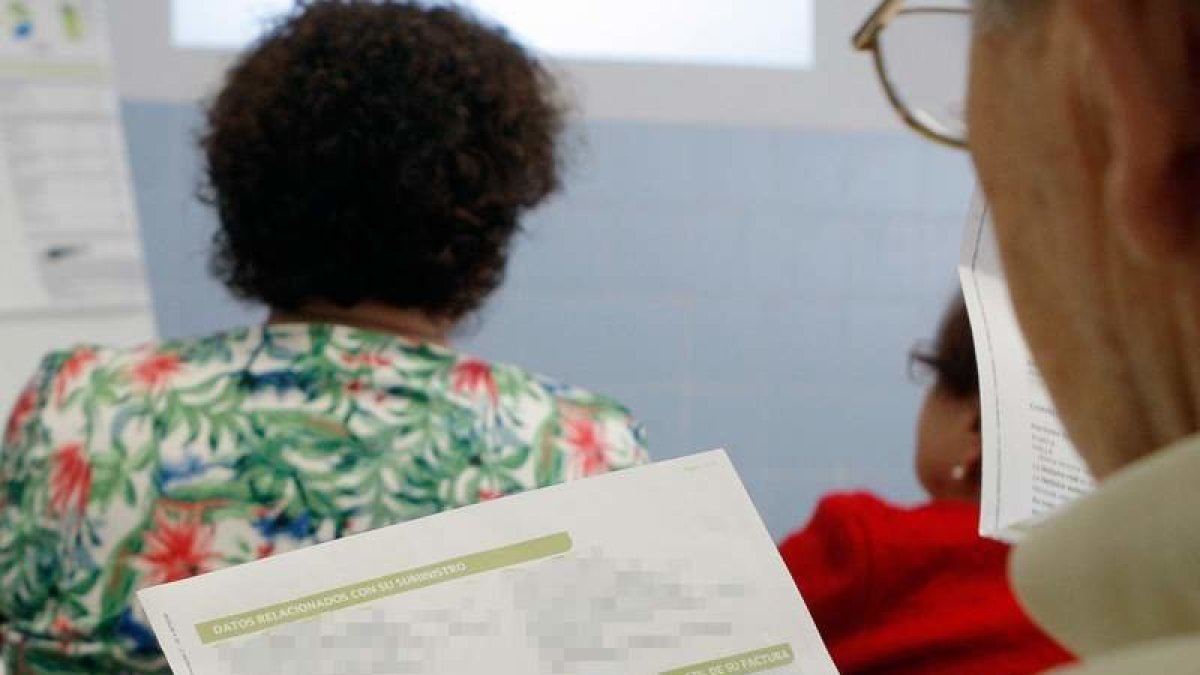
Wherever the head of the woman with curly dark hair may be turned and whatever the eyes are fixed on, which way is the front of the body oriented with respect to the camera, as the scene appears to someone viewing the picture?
away from the camera

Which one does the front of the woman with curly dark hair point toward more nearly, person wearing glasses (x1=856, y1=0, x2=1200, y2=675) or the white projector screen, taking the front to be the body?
the white projector screen

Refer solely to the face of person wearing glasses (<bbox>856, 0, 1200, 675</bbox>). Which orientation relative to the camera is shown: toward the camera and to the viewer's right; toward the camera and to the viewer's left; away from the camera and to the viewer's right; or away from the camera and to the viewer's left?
away from the camera and to the viewer's left

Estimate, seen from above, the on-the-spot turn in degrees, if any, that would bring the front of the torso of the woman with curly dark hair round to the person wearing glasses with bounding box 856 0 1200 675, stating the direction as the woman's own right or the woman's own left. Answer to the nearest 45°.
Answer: approximately 180°

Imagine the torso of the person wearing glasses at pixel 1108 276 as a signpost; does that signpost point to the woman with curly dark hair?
yes

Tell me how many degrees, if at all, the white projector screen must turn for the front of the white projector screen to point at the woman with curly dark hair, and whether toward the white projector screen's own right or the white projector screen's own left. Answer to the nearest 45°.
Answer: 0° — it already faces them

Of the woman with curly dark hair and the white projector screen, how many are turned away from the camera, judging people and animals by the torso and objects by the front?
1

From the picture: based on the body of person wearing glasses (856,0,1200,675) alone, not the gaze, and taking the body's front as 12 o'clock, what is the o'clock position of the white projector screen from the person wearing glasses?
The white projector screen is roughly at 1 o'clock from the person wearing glasses.

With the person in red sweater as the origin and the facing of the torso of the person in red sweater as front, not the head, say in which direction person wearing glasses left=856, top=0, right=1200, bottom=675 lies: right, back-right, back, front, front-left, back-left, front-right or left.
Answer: back-left
